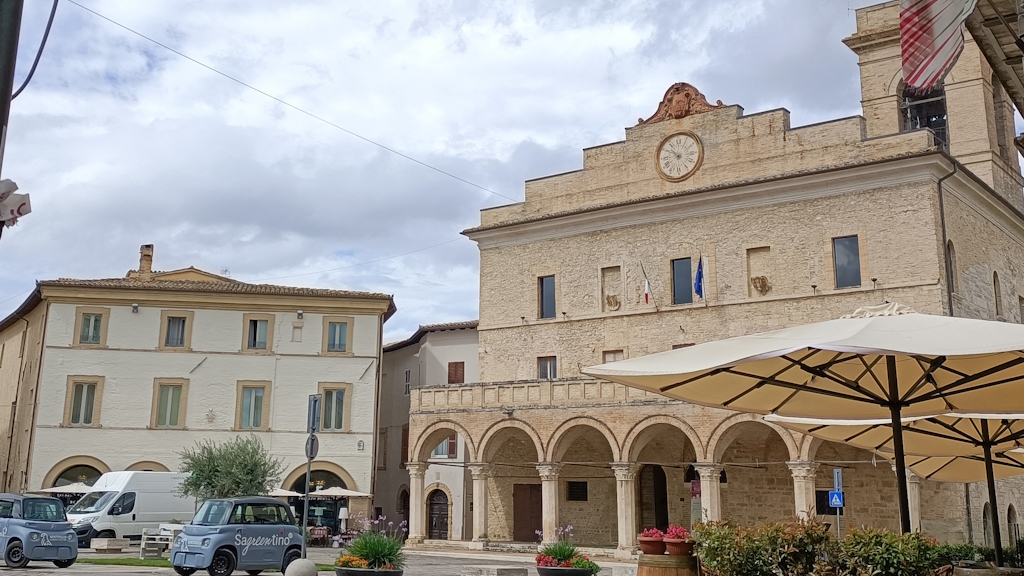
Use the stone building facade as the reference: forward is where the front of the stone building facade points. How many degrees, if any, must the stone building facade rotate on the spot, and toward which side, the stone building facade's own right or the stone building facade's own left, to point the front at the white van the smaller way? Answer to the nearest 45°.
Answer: approximately 45° to the stone building facade's own right

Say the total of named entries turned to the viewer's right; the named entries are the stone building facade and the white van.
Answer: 0

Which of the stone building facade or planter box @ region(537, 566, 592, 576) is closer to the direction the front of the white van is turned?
the planter box

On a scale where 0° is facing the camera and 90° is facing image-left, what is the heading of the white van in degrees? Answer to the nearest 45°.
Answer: approximately 45°

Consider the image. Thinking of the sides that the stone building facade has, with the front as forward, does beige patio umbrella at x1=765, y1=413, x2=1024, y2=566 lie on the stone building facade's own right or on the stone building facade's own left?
on the stone building facade's own left

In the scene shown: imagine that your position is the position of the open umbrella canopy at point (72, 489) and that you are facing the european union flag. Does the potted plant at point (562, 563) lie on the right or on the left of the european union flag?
right
